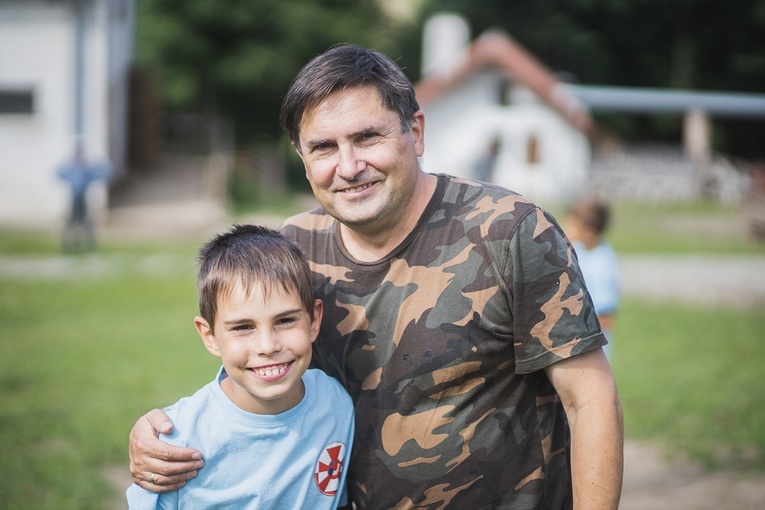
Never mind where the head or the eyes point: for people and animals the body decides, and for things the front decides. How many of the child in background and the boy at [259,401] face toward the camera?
1

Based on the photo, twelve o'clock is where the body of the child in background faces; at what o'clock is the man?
The man is roughly at 9 o'clock from the child in background.

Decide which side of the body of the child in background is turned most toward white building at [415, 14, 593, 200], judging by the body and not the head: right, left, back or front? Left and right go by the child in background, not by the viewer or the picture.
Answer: right

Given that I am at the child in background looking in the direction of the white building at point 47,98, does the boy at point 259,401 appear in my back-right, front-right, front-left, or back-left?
back-left

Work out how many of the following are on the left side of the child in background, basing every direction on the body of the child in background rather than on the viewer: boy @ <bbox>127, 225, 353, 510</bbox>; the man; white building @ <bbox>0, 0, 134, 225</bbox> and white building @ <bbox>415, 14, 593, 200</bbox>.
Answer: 2

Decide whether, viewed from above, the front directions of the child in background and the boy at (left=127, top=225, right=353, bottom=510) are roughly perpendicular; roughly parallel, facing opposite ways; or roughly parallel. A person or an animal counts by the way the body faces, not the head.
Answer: roughly perpendicular

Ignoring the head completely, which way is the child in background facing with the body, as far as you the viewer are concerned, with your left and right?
facing to the left of the viewer

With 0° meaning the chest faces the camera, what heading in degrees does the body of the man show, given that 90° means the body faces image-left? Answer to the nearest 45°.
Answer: approximately 45°

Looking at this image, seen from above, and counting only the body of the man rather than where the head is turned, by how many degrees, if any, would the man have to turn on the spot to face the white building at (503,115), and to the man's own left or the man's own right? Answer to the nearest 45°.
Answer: approximately 135° to the man's own right

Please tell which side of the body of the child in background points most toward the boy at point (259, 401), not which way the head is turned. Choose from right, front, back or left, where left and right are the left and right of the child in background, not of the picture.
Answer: left
